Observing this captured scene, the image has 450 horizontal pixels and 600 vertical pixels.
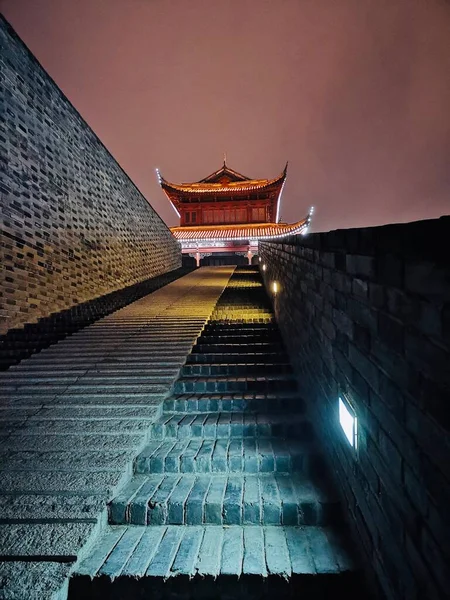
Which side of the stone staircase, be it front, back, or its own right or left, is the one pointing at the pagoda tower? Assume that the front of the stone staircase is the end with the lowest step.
back

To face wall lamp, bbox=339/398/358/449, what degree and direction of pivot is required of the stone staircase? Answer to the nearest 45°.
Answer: approximately 90° to its left

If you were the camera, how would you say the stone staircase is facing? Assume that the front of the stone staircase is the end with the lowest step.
facing the viewer

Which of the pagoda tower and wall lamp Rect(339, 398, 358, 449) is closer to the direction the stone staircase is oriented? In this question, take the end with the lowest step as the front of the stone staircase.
the wall lamp
